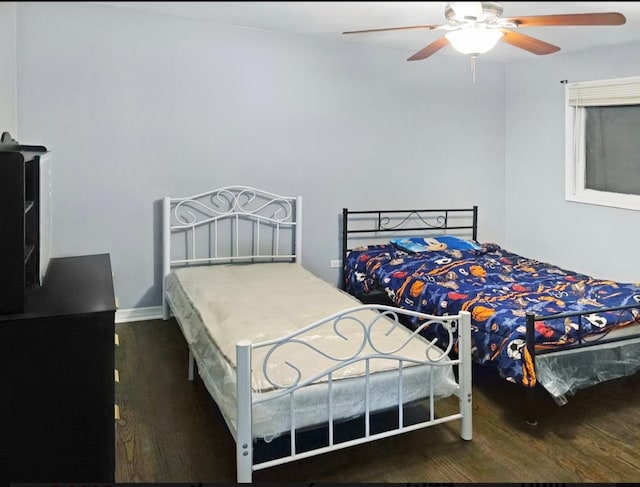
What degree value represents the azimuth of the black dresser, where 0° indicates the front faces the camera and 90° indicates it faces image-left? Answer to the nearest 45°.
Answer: approximately 270°

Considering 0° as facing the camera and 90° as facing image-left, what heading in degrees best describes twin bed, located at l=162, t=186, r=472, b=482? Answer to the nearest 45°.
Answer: approximately 315°

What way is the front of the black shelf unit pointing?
to the viewer's right

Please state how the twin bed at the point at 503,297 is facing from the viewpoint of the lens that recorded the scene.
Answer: facing the viewer and to the right of the viewer
